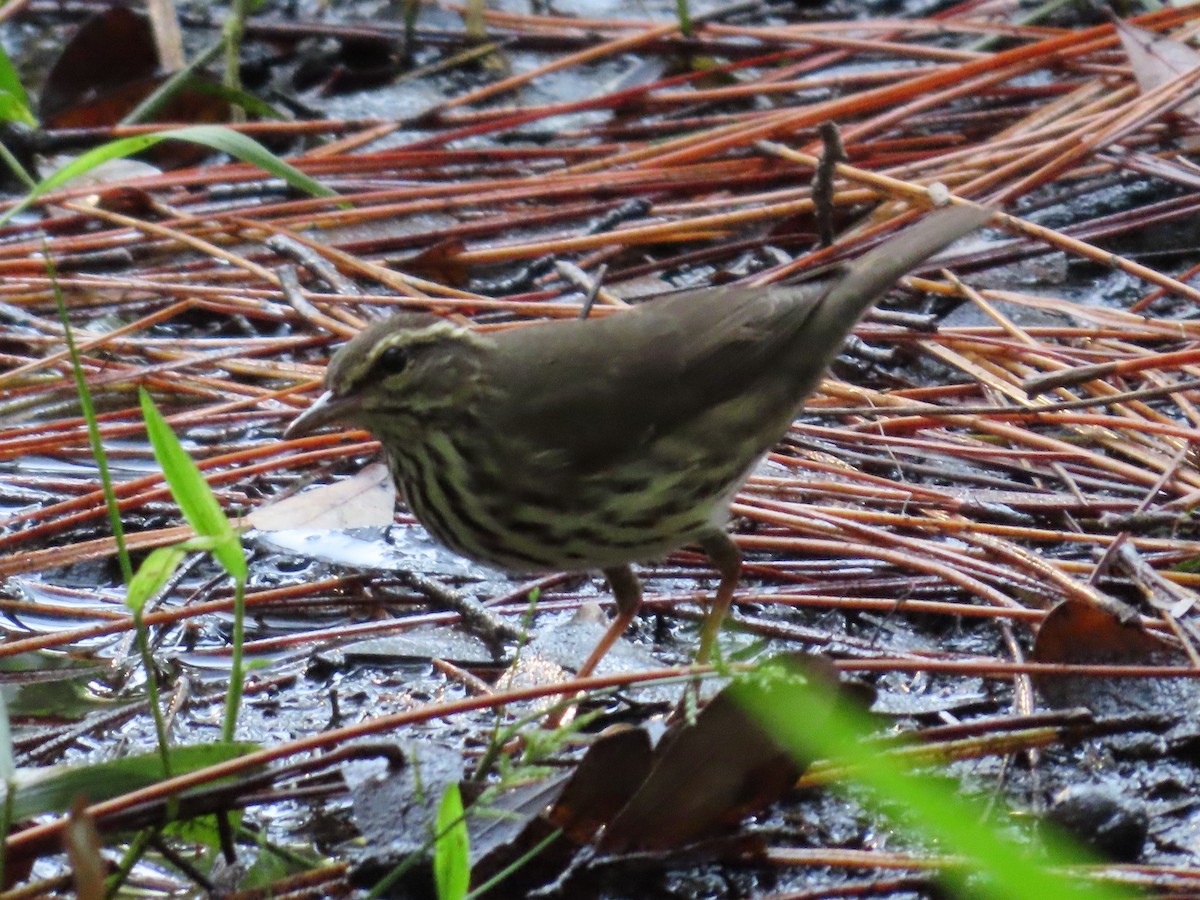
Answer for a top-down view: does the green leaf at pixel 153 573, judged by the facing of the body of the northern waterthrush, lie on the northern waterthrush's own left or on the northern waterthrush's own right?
on the northern waterthrush's own left

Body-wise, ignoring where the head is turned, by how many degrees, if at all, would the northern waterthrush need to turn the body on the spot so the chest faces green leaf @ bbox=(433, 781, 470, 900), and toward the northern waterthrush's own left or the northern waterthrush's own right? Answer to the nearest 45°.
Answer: approximately 90° to the northern waterthrush's own left

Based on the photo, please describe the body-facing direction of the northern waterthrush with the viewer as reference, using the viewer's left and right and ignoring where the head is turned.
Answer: facing to the left of the viewer

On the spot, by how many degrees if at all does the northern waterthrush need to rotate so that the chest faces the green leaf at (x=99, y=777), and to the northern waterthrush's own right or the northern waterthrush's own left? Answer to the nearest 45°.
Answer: approximately 45° to the northern waterthrush's own left

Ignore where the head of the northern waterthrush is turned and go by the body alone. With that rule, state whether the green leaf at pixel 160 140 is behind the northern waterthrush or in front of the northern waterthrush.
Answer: in front

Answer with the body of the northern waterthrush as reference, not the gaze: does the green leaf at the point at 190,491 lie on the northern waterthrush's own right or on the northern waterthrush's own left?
on the northern waterthrush's own left

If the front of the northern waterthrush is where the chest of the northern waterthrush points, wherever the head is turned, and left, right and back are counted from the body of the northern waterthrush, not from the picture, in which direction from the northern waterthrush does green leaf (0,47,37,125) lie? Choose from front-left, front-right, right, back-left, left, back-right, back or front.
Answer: front
